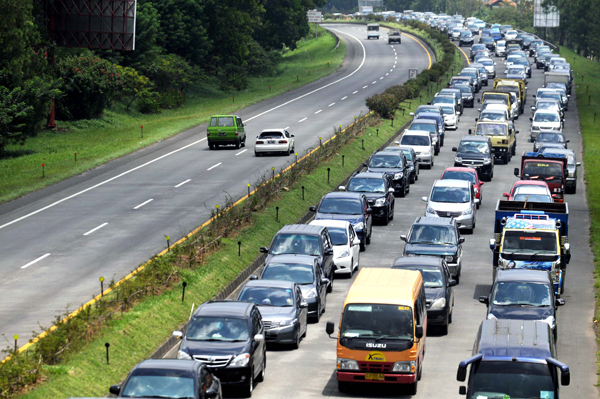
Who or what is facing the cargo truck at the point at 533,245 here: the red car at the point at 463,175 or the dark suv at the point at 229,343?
the red car

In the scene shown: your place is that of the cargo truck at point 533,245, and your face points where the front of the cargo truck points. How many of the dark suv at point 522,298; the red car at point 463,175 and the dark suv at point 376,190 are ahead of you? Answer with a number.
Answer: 1

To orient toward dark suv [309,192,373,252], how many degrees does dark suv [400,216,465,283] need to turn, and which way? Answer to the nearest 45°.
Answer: approximately 135° to its right

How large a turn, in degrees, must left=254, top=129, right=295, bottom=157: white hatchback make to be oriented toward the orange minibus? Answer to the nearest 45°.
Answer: approximately 180°

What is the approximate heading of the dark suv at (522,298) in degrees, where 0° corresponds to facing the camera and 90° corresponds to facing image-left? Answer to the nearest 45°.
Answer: approximately 0°

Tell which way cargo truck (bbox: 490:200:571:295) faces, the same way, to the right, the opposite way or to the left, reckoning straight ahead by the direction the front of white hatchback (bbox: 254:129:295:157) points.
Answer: the opposite way

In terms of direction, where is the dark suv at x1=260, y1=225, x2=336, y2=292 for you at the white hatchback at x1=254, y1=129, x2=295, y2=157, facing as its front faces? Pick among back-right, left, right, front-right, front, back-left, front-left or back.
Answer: back

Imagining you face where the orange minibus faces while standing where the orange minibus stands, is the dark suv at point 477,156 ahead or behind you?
behind

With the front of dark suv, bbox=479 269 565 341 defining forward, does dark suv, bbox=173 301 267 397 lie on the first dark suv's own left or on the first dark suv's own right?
on the first dark suv's own right

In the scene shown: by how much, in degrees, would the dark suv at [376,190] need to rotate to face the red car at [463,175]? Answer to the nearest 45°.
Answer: approximately 180°

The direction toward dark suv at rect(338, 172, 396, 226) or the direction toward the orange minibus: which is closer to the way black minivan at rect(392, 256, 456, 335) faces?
the orange minibus

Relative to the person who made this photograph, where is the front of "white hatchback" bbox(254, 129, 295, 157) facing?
facing away from the viewer

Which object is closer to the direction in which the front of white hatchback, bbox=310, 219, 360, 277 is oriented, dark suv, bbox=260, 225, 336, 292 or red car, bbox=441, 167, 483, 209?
the dark suv

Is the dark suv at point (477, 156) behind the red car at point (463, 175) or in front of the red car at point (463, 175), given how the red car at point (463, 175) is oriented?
behind
